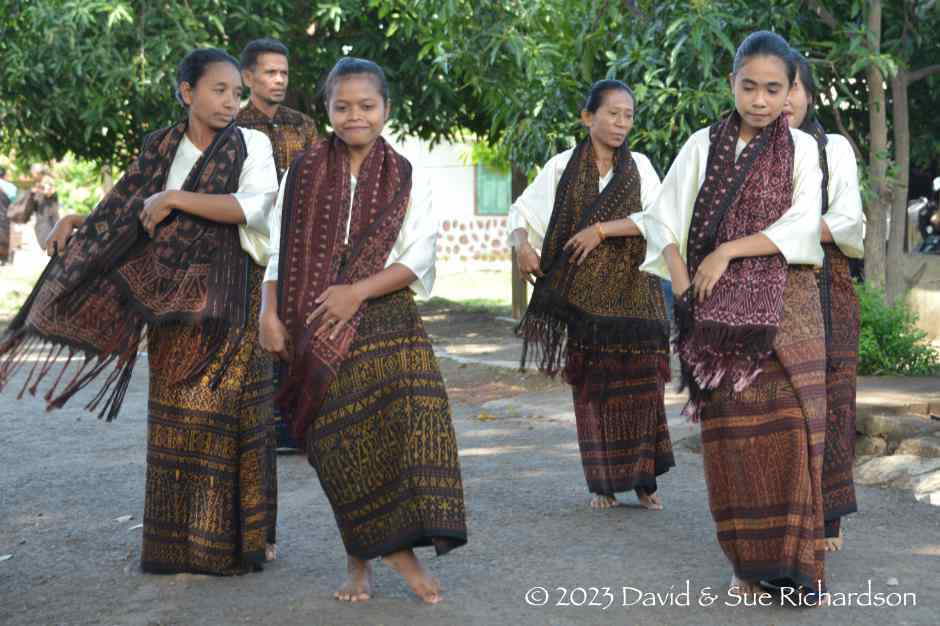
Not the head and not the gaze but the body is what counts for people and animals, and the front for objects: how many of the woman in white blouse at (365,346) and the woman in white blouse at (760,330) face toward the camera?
2

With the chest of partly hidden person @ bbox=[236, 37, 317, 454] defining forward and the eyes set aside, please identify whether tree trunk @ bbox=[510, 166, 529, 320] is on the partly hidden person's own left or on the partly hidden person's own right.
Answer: on the partly hidden person's own left

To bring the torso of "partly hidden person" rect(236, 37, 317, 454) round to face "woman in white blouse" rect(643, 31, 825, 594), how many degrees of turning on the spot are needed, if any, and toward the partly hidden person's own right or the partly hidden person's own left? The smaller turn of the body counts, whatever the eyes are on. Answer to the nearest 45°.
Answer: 0° — they already face them

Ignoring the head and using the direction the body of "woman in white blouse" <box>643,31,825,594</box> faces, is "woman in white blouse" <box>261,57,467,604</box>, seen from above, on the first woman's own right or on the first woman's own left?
on the first woman's own right

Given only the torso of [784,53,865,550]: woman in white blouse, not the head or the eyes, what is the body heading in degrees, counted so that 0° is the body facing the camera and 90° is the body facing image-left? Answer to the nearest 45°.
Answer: approximately 45°

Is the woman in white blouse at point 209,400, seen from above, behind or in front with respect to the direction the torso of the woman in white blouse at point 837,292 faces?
in front
